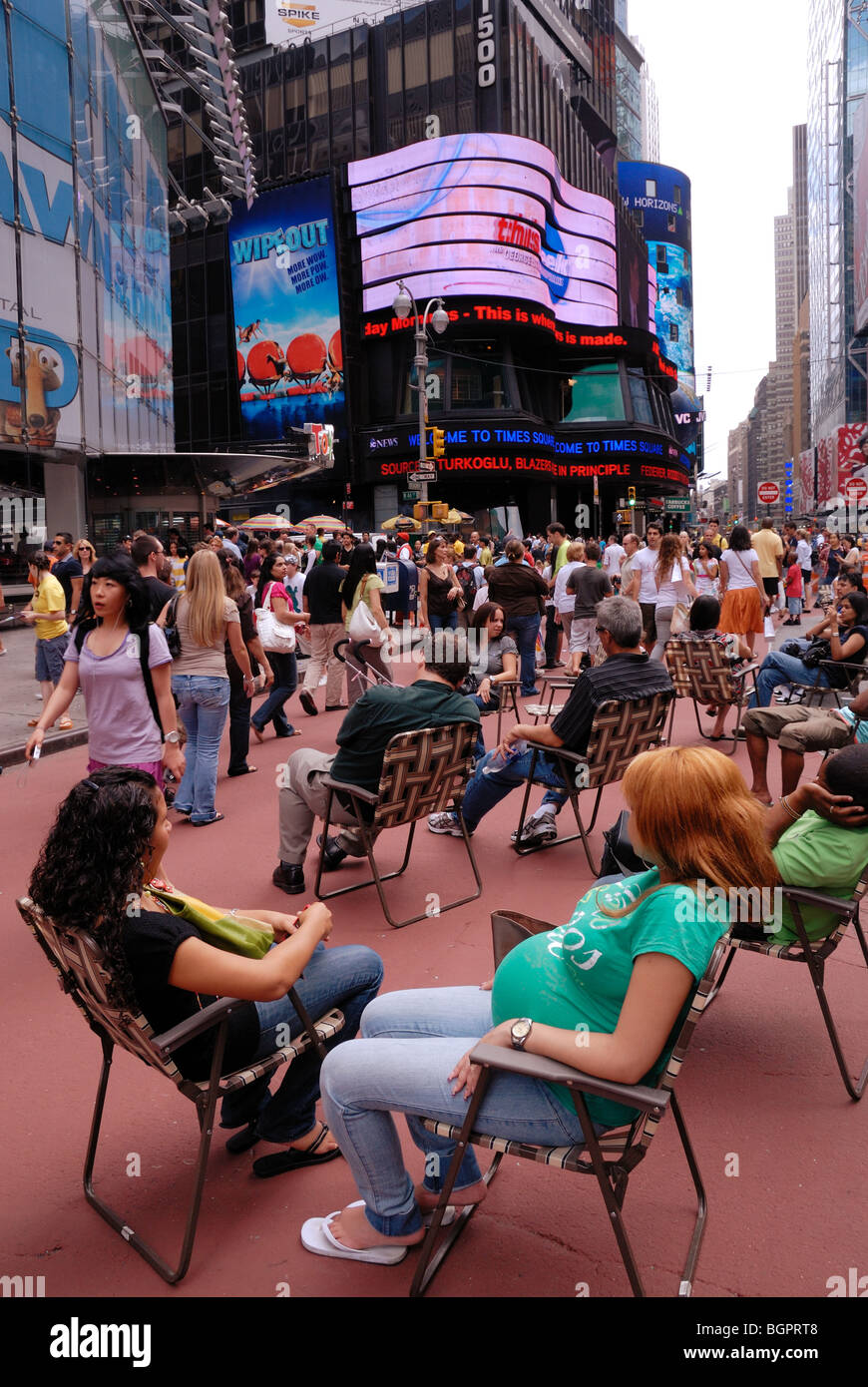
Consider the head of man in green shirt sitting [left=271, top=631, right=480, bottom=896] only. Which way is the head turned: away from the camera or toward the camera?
away from the camera

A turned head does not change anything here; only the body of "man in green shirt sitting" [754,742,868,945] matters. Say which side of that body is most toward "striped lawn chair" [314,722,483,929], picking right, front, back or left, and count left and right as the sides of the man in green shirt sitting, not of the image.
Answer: front

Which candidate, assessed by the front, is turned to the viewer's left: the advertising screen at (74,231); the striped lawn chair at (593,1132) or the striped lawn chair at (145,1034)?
the striped lawn chair at (593,1132)

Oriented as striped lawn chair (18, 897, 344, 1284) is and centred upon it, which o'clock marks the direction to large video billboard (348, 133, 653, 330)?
The large video billboard is roughly at 11 o'clock from the striped lawn chair.

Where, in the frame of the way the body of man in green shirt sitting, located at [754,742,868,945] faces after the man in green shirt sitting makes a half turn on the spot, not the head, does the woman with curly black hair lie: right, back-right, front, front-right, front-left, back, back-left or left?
right

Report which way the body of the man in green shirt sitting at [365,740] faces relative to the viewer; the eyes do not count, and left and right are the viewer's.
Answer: facing away from the viewer and to the left of the viewer

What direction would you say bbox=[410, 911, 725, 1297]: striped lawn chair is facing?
to the viewer's left

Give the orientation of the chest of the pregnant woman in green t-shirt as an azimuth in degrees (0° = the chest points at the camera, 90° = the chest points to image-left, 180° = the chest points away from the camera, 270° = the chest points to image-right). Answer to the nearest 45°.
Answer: approximately 90°

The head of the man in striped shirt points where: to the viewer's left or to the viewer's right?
to the viewer's left

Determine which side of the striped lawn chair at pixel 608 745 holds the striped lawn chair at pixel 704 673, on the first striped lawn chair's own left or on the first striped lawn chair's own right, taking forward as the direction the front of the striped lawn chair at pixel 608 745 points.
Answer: on the first striped lawn chair's own right

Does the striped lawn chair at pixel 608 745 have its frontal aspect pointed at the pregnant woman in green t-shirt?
no

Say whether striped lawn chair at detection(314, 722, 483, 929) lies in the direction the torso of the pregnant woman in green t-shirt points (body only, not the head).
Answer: no

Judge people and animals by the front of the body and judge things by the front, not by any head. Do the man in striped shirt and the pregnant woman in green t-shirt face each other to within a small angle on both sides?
no

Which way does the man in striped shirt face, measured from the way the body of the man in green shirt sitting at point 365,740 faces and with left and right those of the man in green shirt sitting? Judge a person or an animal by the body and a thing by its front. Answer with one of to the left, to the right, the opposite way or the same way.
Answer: the same way

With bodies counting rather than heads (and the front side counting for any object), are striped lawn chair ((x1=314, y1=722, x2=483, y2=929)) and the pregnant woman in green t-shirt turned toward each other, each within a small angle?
no

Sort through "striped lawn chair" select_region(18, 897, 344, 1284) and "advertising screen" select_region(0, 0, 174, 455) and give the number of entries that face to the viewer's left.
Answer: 0

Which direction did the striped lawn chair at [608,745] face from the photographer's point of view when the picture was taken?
facing away from the viewer and to the left of the viewer

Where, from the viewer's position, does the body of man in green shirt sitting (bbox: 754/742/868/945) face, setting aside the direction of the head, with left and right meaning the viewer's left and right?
facing away from the viewer and to the left of the viewer

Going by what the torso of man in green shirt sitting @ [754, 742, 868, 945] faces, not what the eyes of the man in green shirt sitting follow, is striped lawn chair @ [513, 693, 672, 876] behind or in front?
in front

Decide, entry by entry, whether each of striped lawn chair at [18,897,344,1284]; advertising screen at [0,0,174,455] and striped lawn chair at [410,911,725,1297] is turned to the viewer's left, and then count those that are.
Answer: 1
